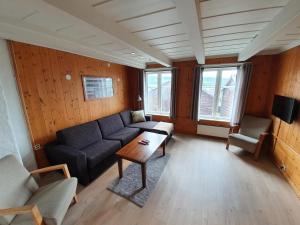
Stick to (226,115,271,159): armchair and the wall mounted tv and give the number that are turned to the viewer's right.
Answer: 0

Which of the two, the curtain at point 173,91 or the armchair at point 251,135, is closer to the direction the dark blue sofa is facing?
the armchair

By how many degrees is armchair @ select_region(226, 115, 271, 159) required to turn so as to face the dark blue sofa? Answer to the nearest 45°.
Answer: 0° — it already faces it

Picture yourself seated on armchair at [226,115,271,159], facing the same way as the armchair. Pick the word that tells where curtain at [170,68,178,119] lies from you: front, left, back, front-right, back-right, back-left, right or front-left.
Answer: front-right

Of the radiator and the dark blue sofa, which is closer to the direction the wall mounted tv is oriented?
the dark blue sofa

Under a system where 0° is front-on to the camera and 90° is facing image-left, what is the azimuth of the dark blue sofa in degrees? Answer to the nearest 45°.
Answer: approximately 315°

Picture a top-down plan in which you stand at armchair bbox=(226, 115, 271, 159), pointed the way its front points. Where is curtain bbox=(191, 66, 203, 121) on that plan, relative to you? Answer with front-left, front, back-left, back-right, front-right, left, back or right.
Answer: front-right

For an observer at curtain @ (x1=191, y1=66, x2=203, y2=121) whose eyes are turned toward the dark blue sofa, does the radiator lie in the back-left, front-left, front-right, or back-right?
back-left

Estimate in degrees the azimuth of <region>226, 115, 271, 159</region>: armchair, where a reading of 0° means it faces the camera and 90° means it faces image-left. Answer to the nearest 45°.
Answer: approximately 45°

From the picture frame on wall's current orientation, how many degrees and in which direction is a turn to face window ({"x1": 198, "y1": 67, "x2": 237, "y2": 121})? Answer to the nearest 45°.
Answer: approximately 45° to its left

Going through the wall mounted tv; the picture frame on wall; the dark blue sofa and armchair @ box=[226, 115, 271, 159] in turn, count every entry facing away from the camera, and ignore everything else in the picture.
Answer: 0

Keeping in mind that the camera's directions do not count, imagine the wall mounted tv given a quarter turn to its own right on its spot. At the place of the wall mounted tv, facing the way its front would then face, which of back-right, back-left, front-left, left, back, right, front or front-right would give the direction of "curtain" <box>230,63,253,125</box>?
front

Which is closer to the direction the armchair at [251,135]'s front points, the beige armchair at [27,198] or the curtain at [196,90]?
the beige armchair

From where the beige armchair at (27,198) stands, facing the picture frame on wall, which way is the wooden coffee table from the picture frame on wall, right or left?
right

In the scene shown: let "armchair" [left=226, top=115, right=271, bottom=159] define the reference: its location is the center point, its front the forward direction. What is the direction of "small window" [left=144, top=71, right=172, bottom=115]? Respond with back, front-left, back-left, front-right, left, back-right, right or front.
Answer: front-right

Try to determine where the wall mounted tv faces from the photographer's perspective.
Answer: facing the viewer and to the left of the viewer

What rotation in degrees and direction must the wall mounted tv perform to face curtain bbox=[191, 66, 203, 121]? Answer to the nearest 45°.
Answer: approximately 45° to its right

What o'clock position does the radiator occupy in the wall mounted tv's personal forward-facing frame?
The radiator is roughly at 2 o'clock from the wall mounted tv.

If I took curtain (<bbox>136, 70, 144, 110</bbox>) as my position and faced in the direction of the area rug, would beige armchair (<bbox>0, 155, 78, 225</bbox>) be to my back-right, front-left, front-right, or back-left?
front-right

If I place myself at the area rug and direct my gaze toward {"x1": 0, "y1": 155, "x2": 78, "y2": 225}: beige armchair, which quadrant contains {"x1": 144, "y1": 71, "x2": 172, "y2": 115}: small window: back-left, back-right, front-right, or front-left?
back-right
